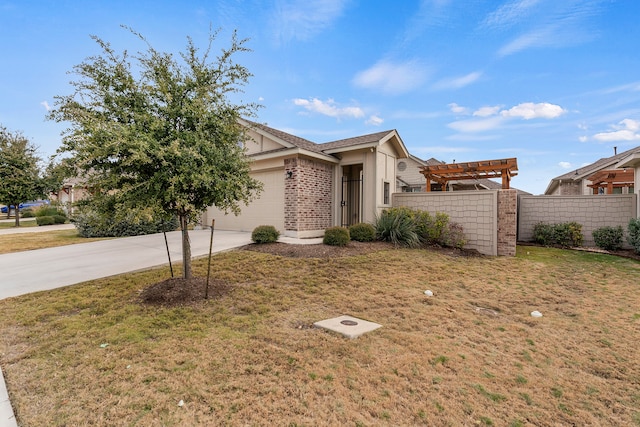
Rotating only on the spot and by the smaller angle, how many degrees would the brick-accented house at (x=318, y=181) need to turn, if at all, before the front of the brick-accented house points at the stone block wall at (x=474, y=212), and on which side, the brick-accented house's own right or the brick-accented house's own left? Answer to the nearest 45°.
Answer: approximately 135° to the brick-accented house's own left

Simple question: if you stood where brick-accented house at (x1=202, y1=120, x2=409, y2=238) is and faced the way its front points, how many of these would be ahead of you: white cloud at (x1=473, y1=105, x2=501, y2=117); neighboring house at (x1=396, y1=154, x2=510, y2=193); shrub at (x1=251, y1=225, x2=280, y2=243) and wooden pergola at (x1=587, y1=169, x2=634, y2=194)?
1

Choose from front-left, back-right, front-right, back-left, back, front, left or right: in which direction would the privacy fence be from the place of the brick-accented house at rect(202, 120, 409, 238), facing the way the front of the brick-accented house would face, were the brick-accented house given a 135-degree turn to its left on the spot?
front

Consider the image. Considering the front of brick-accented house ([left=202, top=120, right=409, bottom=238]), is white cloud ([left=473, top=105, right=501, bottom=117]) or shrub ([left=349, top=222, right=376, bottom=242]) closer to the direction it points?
the shrub

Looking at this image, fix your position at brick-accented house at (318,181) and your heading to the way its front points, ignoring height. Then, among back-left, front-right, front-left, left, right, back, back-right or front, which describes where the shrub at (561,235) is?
back-left

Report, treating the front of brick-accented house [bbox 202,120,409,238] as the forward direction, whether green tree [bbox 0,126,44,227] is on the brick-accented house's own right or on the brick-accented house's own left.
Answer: on the brick-accented house's own right

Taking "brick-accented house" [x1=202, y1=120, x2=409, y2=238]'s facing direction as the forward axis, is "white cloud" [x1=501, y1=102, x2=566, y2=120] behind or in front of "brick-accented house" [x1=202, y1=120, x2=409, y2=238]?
behind

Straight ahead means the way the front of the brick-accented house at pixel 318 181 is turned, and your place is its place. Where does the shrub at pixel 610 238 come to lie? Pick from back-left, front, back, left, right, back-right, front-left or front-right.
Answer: back-left

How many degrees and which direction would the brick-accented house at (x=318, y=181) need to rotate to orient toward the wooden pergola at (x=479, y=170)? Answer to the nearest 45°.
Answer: approximately 135° to its left

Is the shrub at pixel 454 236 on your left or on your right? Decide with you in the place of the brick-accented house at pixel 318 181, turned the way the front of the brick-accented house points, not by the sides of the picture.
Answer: on your left

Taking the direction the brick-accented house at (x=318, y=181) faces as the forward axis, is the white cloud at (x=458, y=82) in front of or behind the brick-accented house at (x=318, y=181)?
behind

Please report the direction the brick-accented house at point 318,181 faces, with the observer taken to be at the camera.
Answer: facing the viewer and to the left of the viewer

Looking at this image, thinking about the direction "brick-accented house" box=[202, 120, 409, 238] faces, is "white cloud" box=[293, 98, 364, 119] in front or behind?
behind
